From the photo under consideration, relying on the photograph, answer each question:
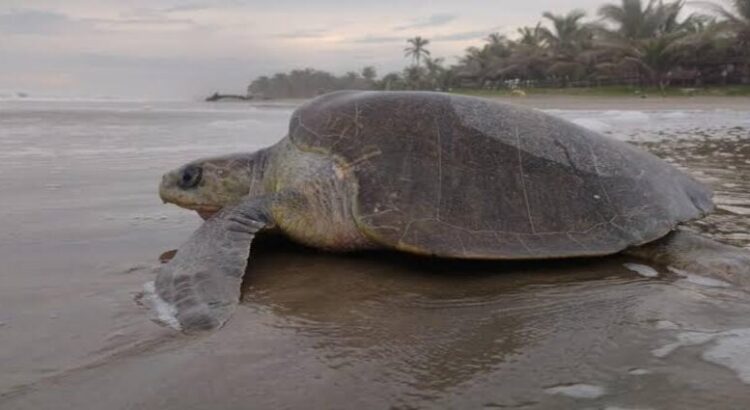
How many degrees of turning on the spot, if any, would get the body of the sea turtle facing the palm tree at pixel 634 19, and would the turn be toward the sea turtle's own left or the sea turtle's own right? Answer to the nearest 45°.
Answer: approximately 90° to the sea turtle's own right

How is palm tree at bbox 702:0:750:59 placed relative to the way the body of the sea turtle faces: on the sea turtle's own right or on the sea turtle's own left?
on the sea turtle's own right

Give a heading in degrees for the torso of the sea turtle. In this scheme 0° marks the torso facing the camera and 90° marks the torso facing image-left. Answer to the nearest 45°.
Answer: approximately 90°

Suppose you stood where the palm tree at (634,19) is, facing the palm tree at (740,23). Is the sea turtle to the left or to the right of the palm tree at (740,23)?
right

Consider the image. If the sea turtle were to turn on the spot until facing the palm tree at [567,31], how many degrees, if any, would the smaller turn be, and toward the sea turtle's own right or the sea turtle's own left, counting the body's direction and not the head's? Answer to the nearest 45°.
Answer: approximately 90° to the sea turtle's own right
